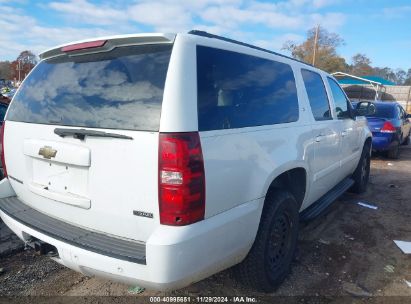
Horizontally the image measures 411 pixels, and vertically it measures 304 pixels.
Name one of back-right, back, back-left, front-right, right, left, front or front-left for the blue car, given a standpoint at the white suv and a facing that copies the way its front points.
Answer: front

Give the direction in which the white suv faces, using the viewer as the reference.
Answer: facing away from the viewer and to the right of the viewer

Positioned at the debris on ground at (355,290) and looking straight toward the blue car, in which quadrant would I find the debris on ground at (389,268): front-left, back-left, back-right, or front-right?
front-right

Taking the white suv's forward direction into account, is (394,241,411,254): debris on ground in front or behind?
in front
